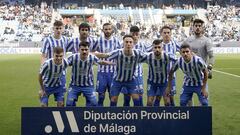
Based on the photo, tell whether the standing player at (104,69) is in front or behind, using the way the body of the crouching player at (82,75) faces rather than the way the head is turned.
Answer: behind

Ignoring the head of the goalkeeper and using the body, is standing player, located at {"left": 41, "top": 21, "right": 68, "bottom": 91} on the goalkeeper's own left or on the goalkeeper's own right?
on the goalkeeper's own right

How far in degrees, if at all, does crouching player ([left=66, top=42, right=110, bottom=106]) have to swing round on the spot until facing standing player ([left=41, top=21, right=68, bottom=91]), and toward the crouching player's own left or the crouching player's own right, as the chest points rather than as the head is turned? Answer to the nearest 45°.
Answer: approximately 135° to the crouching player's own right

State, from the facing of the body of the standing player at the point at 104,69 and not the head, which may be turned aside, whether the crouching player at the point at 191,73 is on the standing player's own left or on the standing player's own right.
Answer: on the standing player's own left

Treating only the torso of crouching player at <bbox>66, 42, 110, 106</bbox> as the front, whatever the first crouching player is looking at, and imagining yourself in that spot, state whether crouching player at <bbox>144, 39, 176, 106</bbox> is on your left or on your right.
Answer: on your left

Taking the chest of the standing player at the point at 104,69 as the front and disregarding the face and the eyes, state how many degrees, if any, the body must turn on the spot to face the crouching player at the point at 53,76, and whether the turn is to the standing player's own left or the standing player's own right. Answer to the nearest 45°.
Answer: approximately 45° to the standing player's own right

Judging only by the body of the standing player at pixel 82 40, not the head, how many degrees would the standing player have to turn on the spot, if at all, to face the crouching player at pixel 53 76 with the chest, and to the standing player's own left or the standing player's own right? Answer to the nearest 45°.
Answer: approximately 45° to the standing player's own right

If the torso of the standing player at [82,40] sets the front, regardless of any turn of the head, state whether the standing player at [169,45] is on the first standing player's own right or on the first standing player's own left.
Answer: on the first standing player's own left
